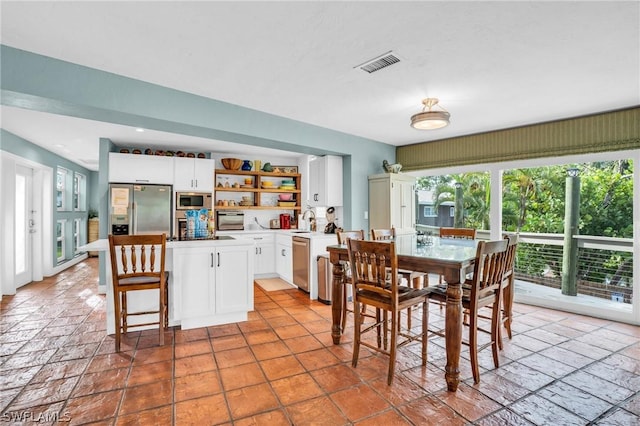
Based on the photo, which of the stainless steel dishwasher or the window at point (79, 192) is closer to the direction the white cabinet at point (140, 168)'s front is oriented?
the stainless steel dishwasher

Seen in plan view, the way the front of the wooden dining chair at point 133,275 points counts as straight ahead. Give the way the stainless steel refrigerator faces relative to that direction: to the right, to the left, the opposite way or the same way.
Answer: the opposite way

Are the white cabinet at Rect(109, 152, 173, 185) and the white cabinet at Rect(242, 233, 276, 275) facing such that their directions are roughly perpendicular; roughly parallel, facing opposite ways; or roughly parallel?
roughly parallel

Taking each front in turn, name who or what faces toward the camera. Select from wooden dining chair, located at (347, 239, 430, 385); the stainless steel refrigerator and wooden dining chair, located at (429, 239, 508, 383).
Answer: the stainless steel refrigerator

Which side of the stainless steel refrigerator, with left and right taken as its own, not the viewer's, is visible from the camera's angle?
front

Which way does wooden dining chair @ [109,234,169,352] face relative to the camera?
away from the camera

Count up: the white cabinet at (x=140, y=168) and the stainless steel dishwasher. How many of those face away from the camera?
0

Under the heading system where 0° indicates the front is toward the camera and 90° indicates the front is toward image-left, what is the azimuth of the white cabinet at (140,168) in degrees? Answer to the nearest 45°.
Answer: approximately 0°

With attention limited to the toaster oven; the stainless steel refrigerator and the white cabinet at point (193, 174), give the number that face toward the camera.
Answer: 3

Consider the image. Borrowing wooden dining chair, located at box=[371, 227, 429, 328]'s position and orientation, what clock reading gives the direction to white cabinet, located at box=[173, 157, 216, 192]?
The white cabinet is roughly at 5 o'clock from the wooden dining chair.

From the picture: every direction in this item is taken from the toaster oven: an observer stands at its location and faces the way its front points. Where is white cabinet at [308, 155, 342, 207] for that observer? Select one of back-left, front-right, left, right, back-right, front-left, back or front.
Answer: front-left

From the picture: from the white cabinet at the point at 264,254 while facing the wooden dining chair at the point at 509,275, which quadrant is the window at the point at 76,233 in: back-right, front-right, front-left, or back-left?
back-right

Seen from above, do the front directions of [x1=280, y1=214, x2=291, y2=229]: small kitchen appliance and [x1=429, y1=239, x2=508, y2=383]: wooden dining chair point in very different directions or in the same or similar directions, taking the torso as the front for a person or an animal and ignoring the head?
very different directions

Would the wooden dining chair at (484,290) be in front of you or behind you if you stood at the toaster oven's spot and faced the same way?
in front

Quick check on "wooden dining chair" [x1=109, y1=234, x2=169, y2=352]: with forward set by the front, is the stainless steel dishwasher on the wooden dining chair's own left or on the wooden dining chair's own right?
on the wooden dining chair's own right

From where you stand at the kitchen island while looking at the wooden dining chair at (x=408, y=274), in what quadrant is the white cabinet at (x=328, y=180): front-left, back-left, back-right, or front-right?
front-left
